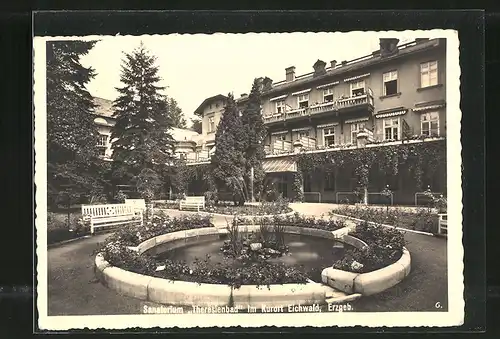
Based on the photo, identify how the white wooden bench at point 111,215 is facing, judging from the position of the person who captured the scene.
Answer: facing the viewer and to the right of the viewer

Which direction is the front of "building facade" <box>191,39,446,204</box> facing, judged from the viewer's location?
facing the viewer and to the left of the viewer

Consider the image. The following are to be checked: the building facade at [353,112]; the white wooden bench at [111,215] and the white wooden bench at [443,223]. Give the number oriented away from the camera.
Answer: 0

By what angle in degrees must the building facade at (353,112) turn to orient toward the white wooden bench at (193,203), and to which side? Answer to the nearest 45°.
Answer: approximately 45° to its right

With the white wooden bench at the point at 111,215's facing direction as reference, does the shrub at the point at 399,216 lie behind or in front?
in front
